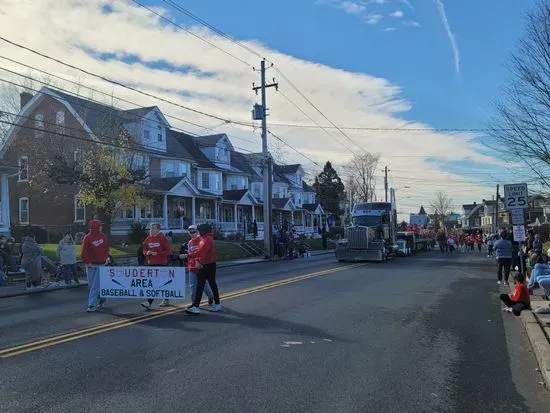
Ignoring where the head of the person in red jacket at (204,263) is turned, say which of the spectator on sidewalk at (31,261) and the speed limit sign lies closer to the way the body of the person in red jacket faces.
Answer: the spectator on sidewalk

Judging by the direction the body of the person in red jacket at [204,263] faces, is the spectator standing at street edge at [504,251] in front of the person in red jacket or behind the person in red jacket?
behind

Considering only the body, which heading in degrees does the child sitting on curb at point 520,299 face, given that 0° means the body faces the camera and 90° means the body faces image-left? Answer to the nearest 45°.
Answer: approximately 90°

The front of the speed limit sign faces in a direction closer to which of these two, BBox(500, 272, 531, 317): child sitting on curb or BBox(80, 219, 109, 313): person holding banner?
the child sitting on curb

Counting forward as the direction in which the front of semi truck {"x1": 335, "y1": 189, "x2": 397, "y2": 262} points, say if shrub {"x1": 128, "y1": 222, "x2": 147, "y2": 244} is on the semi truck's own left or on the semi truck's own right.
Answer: on the semi truck's own right

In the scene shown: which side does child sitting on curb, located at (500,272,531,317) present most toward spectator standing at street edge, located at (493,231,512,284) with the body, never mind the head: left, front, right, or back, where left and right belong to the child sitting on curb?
right

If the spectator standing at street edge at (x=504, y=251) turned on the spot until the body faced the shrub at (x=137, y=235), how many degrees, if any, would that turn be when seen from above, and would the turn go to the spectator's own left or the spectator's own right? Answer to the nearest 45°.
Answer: approximately 45° to the spectator's own left

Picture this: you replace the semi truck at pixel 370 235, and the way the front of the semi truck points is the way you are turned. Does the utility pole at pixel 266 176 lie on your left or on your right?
on your right

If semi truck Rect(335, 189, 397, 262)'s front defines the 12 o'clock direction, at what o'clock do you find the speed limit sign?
The speed limit sign is roughly at 10 o'clock from the semi truck.

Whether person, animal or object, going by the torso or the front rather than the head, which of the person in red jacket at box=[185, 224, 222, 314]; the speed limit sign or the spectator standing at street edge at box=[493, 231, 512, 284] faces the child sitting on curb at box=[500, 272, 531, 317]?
the speed limit sign
